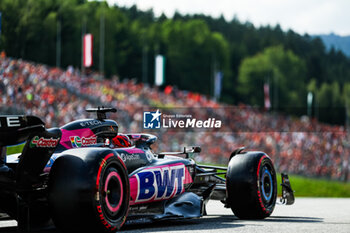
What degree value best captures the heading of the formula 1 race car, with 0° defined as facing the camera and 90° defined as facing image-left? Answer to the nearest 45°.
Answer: approximately 225°
